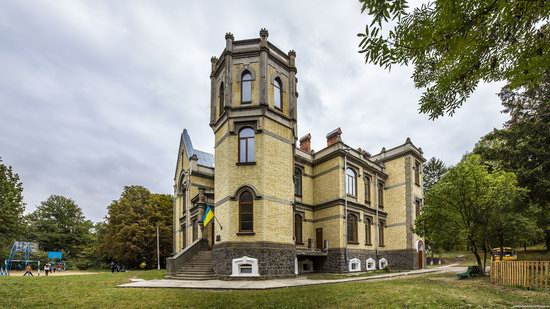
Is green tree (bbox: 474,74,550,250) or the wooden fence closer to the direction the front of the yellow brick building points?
the wooden fence

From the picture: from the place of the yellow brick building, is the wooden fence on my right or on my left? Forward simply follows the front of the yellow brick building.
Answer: on my left

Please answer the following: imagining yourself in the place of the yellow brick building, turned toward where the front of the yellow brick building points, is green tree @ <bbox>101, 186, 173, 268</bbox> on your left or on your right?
on your right
